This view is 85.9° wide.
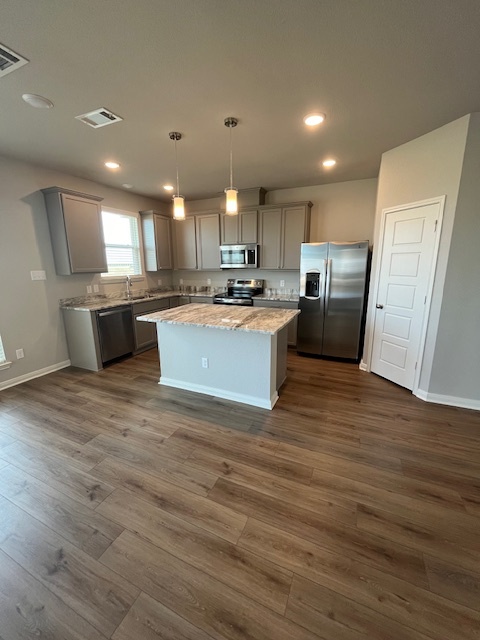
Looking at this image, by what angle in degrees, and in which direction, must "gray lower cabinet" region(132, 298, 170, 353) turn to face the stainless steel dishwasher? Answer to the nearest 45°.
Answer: approximately 90° to its right

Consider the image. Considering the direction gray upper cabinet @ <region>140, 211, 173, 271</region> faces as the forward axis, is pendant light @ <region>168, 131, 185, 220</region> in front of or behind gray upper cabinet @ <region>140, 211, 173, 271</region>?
in front

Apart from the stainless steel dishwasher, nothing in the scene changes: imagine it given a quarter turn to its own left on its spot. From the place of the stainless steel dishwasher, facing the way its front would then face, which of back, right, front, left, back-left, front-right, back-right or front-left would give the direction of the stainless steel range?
front-right

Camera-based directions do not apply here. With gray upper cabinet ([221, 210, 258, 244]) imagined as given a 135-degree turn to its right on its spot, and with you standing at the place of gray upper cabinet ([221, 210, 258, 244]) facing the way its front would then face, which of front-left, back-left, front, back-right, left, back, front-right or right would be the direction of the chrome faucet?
front-left

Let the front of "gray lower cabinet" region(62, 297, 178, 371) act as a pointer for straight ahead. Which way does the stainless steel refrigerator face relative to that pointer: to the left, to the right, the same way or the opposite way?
to the right

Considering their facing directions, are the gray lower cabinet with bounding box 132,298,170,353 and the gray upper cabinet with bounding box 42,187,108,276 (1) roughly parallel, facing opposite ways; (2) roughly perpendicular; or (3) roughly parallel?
roughly parallel

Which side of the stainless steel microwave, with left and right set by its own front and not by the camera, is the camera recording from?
front

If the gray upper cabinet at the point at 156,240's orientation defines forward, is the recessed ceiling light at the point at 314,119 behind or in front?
in front

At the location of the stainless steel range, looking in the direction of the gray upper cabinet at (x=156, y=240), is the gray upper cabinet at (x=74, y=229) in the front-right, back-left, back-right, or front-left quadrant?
front-left

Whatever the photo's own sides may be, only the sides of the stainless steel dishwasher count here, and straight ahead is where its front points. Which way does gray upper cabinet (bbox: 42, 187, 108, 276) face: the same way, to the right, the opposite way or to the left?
the same way

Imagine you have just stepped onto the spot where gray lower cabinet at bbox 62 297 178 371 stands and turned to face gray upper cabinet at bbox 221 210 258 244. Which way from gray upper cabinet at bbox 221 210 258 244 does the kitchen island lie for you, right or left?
right

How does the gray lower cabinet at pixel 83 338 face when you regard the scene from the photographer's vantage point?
facing the viewer and to the right of the viewer

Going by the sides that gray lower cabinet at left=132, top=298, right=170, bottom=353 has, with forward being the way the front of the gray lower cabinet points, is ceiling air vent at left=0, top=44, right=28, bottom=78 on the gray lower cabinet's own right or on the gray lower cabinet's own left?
on the gray lower cabinet's own right

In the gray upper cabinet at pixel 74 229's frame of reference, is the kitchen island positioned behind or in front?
in front

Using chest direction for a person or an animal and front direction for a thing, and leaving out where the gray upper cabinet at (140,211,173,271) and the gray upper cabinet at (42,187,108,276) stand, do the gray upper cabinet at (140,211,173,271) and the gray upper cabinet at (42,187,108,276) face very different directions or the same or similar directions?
same or similar directions

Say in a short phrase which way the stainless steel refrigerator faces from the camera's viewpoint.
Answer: facing the viewer

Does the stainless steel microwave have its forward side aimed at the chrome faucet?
no

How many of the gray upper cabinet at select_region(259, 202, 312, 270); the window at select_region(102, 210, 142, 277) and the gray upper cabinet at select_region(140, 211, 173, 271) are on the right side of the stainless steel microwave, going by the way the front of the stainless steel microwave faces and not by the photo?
2

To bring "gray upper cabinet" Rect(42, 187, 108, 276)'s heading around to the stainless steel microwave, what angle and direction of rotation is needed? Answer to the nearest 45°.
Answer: approximately 45° to its left

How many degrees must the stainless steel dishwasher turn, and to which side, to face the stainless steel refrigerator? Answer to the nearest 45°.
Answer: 0° — it already faces it

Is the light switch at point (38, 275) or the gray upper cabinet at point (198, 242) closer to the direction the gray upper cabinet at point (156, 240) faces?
the gray upper cabinet
